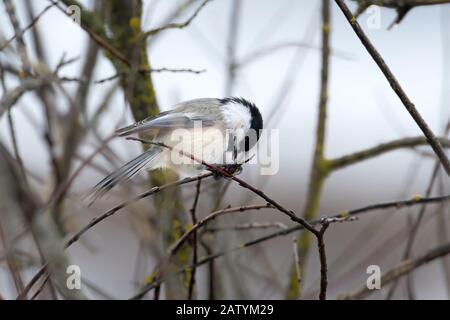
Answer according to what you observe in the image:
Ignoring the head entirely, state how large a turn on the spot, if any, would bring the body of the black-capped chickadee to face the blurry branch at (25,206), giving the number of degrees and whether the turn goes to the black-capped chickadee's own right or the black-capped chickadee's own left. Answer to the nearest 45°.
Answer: approximately 135° to the black-capped chickadee's own right

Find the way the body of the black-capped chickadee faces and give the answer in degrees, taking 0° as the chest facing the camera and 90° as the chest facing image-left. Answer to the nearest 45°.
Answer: approximately 270°

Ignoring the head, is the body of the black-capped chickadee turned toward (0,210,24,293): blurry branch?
no
